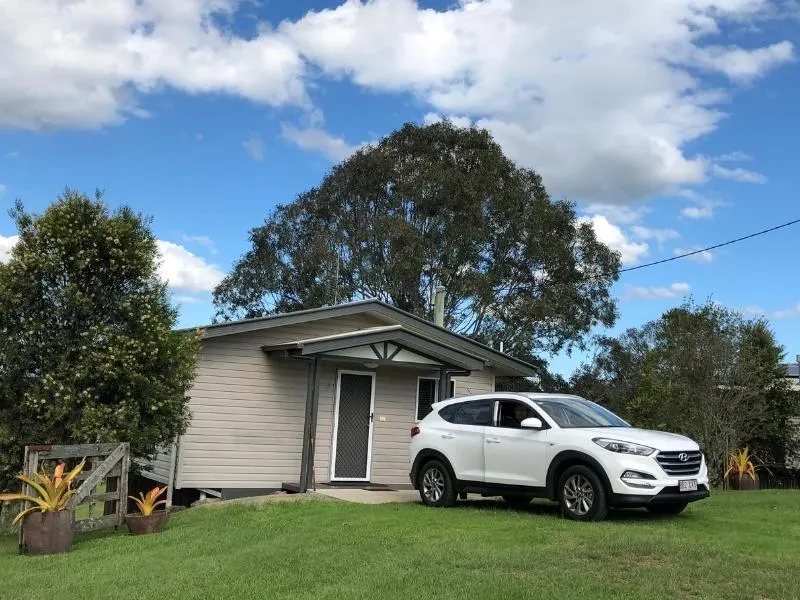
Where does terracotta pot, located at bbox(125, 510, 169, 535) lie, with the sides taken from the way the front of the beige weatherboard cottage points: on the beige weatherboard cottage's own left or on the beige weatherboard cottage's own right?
on the beige weatherboard cottage's own right

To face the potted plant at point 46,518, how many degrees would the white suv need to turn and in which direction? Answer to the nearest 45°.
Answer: approximately 135° to its right

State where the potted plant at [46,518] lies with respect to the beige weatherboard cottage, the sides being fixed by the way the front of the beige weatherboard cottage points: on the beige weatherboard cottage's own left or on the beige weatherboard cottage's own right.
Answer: on the beige weatherboard cottage's own right

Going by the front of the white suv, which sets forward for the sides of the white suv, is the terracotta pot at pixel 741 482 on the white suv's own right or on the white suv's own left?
on the white suv's own left

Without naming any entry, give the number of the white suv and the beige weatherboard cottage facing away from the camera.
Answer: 0

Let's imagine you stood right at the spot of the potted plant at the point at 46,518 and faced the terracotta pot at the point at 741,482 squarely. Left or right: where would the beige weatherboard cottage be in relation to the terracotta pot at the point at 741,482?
left

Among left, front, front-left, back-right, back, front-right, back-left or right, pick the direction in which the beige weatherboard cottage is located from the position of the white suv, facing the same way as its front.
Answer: back

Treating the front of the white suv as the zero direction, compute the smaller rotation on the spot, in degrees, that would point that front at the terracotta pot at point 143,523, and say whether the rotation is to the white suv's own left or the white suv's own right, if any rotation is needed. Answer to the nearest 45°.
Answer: approximately 135° to the white suv's own right

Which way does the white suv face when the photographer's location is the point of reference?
facing the viewer and to the right of the viewer

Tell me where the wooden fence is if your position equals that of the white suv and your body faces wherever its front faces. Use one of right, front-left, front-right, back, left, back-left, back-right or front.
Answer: back-right
